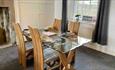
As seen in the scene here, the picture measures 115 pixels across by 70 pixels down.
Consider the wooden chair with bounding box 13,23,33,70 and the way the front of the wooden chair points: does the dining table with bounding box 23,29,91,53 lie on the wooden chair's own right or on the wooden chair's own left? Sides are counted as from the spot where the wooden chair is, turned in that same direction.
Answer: on the wooden chair's own right

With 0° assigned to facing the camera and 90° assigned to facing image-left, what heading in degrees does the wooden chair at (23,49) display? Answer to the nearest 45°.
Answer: approximately 225°

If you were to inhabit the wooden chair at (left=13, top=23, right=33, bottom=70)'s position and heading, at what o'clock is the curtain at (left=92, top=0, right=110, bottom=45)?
The curtain is roughly at 1 o'clock from the wooden chair.

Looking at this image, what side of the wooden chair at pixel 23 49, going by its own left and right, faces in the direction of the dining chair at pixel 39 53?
right

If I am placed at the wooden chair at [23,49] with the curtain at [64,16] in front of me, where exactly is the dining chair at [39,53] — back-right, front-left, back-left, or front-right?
back-right

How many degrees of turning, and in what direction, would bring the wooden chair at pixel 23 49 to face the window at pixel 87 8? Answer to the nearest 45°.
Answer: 0° — it already faces it

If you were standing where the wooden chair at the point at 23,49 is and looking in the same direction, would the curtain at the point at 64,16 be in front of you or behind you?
in front
